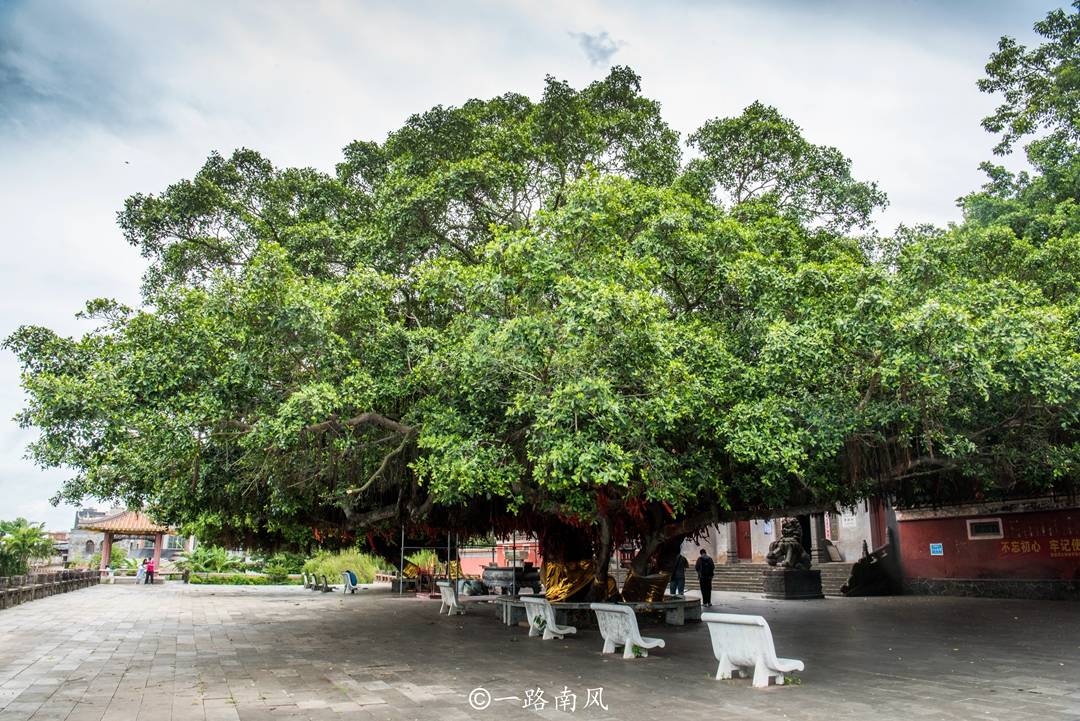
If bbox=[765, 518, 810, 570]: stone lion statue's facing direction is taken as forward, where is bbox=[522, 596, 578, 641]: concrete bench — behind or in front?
in front

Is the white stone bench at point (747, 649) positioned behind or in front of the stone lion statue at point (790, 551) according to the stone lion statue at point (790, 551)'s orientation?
in front

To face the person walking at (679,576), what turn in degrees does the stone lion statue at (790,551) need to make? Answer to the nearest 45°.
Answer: approximately 90° to its right

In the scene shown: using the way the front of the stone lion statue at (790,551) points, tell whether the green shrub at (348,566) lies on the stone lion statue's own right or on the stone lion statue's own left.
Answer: on the stone lion statue's own right

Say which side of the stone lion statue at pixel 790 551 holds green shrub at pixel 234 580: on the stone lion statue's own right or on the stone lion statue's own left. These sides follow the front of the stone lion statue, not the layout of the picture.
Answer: on the stone lion statue's own right

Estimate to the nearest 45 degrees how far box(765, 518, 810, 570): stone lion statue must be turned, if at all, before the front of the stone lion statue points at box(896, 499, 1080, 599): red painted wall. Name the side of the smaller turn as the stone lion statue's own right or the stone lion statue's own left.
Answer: approximately 135° to the stone lion statue's own left

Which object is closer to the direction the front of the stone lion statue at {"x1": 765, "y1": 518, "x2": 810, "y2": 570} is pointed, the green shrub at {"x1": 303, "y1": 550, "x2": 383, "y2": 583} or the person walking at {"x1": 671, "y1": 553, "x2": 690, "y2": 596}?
the person walking

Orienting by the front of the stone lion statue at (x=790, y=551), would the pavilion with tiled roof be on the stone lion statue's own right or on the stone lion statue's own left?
on the stone lion statue's own right

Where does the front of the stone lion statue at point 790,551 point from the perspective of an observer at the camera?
facing the viewer and to the left of the viewer

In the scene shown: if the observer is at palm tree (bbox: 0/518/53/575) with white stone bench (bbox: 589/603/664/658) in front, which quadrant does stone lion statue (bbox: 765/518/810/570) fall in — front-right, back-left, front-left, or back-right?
front-left
